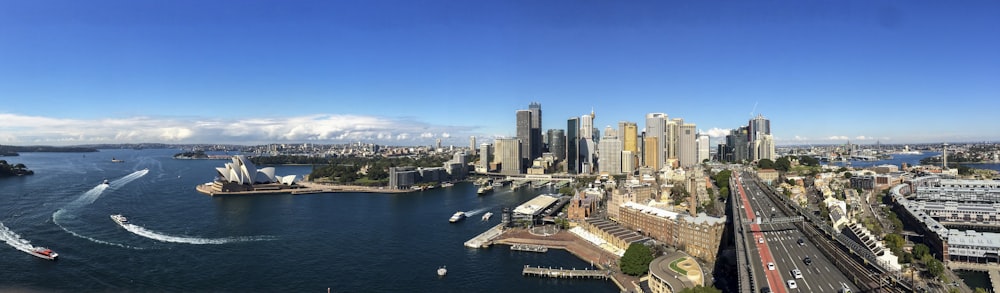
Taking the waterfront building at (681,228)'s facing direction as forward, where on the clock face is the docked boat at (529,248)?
The docked boat is roughly at 1 o'clock from the waterfront building.

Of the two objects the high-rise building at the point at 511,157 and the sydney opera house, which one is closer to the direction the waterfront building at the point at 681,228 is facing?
the sydney opera house

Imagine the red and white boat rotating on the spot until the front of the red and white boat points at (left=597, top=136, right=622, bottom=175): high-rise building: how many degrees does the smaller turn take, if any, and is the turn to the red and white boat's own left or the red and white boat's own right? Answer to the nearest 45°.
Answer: approximately 45° to the red and white boat's own left
